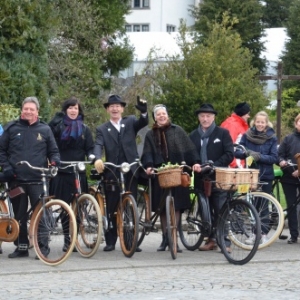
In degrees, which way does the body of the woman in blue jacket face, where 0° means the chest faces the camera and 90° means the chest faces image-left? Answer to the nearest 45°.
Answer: approximately 45°

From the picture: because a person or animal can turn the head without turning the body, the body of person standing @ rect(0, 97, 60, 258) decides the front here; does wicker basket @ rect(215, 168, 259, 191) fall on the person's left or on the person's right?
on the person's left

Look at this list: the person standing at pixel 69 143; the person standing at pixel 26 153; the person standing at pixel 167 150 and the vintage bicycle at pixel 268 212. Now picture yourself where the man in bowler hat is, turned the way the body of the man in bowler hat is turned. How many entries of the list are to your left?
2

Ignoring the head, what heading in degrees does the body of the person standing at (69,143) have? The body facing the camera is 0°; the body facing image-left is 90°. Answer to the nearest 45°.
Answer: approximately 0°

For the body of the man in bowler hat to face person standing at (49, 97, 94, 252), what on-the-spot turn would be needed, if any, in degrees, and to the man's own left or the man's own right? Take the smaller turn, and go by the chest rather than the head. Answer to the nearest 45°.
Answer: approximately 90° to the man's own right

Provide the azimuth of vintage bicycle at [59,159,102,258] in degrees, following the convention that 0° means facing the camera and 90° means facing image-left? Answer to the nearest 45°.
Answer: approximately 315°

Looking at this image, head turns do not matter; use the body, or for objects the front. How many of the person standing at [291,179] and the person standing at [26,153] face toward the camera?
2

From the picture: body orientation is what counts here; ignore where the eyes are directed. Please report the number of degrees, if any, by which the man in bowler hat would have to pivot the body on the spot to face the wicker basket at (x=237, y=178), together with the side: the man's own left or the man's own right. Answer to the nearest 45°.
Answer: approximately 45° to the man's own left
